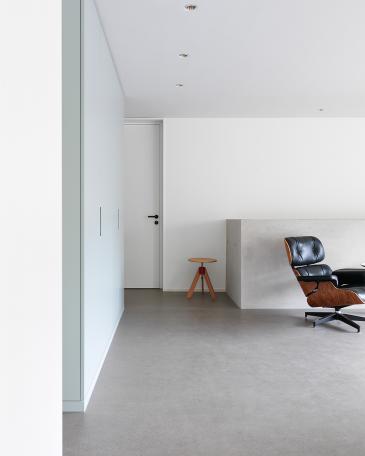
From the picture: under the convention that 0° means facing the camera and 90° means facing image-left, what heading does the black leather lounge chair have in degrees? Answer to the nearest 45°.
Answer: approximately 315°

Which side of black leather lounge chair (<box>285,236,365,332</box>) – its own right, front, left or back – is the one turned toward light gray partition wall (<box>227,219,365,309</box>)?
back

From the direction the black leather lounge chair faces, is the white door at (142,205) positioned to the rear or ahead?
to the rear

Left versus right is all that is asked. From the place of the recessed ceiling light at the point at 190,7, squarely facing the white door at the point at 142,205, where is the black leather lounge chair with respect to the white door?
right

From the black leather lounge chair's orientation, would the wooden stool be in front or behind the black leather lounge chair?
behind
